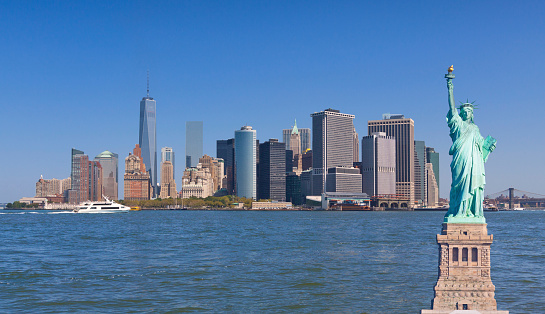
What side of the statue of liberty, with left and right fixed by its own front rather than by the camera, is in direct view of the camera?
front
